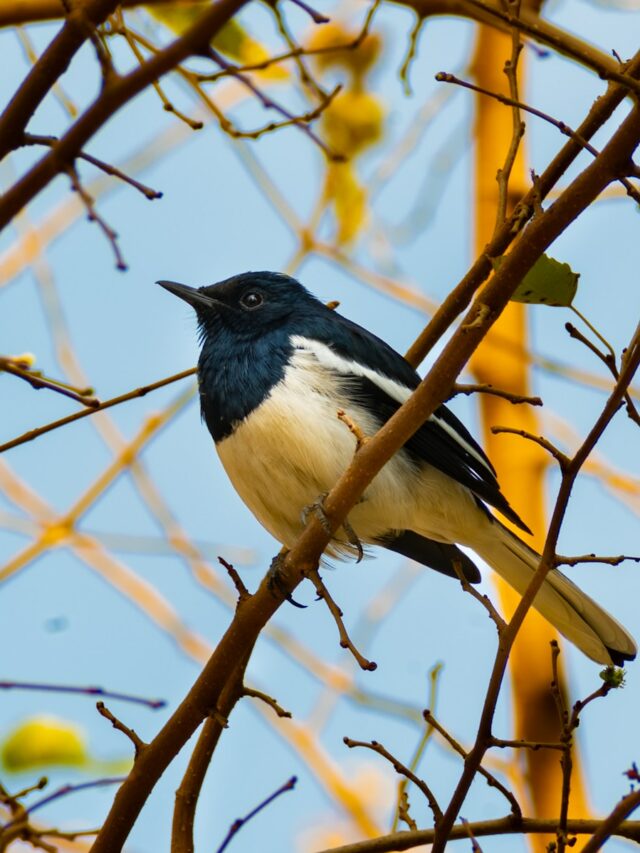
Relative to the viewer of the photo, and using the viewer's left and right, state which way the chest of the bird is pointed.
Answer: facing to the left of the viewer

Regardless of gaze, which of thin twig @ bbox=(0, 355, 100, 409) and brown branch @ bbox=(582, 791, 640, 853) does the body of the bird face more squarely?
the thin twig
